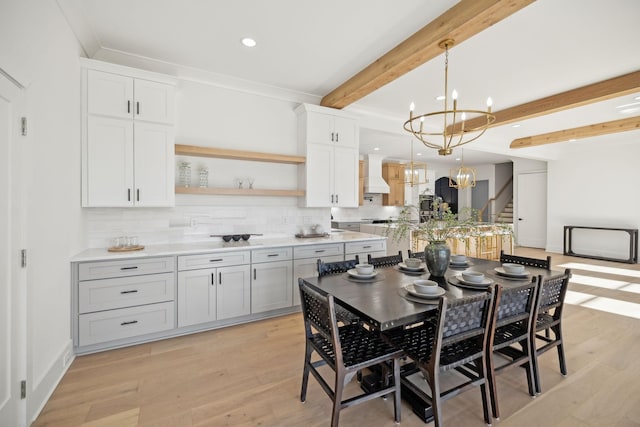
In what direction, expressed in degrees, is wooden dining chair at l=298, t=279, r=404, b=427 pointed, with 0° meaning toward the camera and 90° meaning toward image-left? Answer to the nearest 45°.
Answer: approximately 225°

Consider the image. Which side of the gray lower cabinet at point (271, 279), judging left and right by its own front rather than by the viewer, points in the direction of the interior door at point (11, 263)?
right

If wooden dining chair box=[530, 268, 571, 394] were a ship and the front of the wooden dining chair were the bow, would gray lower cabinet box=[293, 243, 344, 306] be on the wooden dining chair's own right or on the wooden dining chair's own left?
on the wooden dining chair's own left

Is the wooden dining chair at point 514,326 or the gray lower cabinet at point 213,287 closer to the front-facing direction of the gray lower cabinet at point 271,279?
the wooden dining chair

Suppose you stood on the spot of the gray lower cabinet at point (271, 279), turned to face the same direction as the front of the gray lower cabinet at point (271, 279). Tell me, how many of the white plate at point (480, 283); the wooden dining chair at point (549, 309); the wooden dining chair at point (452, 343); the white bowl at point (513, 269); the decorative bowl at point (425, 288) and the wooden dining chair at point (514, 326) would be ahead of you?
6

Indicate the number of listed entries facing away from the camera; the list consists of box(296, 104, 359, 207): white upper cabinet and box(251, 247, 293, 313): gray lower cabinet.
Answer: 0

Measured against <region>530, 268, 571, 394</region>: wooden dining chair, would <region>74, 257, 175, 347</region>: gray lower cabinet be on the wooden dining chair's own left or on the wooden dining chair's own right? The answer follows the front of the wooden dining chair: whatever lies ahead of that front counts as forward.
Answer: on the wooden dining chair's own left

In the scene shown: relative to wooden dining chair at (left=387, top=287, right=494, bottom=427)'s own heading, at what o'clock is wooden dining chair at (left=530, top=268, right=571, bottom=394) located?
wooden dining chair at (left=530, top=268, right=571, bottom=394) is roughly at 3 o'clock from wooden dining chair at (left=387, top=287, right=494, bottom=427).

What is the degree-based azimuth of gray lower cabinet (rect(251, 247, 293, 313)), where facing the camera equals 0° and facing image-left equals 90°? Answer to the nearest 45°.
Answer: approximately 315°

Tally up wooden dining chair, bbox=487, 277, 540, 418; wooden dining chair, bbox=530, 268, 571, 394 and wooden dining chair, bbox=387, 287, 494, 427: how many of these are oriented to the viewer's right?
0

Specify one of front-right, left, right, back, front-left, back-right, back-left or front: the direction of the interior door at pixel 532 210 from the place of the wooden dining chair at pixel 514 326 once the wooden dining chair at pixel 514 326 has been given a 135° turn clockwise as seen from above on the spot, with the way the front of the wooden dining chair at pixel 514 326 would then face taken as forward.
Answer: left

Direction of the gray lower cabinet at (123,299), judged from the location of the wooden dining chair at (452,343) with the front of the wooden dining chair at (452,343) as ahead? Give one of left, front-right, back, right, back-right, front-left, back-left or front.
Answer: front-left

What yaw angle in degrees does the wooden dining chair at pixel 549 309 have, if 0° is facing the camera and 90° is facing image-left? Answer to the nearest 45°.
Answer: approximately 135°
